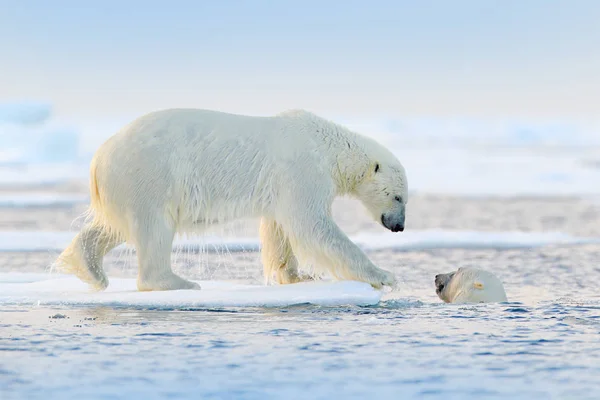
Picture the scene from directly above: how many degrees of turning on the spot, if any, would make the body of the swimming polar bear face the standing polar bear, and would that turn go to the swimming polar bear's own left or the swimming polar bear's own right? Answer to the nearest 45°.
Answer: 0° — it already faces it

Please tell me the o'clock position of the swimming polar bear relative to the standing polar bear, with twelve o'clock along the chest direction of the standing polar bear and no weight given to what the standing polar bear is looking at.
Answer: The swimming polar bear is roughly at 12 o'clock from the standing polar bear.

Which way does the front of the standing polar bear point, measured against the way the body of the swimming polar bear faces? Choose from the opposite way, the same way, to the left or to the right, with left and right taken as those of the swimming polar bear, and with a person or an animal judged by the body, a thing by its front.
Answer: the opposite way

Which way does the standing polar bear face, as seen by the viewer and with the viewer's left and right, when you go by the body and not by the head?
facing to the right of the viewer

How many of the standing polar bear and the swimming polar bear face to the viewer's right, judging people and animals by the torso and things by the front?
1

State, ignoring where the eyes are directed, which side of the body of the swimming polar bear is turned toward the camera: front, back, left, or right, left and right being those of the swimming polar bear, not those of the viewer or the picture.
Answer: left
